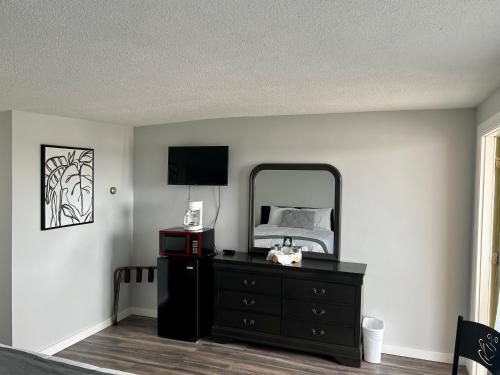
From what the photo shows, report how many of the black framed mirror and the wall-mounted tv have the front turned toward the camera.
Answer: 2

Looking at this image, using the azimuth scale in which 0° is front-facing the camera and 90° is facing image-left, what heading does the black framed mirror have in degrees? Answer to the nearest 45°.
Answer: approximately 0°

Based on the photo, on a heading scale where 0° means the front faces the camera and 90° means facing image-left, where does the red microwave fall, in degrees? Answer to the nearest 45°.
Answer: approximately 45°

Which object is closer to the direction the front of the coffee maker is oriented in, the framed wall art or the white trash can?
the framed wall art

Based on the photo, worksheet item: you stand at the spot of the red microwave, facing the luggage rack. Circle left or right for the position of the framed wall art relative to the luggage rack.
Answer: left

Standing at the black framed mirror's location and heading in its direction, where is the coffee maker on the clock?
The coffee maker is roughly at 3 o'clock from the black framed mirror.

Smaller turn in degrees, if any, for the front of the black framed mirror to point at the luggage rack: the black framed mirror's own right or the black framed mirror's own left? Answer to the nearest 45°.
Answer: approximately 90° to the black framed mirror's own right

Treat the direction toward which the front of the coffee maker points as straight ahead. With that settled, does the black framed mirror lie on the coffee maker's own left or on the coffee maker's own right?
on the coffee maker's own left
